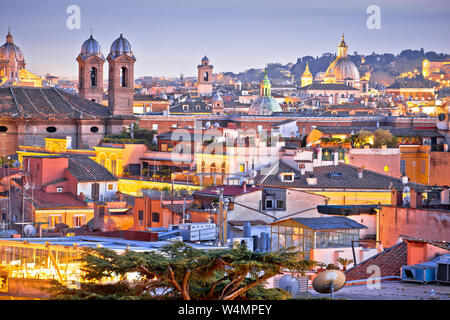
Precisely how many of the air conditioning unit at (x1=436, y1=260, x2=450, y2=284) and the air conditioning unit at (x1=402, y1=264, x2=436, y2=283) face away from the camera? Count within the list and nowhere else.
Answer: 0

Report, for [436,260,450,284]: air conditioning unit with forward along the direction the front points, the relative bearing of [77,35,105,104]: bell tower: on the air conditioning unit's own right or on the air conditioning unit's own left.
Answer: on the air conditioning unit's own right

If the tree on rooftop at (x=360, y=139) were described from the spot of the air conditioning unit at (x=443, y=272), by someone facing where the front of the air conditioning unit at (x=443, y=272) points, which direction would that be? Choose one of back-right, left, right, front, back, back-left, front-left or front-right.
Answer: back-right

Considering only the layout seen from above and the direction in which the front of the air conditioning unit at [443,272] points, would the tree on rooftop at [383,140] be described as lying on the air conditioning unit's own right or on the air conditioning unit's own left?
on the air conditioning unit's own right

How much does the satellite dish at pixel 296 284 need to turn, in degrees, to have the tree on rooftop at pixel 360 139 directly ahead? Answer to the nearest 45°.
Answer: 0° — it already faces it

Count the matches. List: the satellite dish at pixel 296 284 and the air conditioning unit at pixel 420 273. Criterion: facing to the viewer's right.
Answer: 0

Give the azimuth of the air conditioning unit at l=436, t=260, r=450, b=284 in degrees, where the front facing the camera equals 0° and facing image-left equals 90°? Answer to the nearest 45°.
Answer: approximately 45°

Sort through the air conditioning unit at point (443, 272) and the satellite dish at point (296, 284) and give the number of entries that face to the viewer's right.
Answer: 0

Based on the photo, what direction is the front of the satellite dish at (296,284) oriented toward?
away from the camera

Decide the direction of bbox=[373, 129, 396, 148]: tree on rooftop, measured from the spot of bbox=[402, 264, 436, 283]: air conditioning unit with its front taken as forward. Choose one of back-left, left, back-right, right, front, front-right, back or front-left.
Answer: back-right

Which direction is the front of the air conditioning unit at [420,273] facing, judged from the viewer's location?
facing the viewer and to the left of the viewer

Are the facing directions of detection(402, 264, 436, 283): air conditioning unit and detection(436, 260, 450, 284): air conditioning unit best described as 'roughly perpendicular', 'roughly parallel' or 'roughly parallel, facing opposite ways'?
roughly parallel
